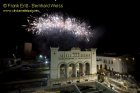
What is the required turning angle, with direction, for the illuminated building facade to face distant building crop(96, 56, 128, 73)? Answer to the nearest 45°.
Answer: approximately 135° to its left

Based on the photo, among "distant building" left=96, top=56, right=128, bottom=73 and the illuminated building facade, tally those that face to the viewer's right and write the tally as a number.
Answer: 0

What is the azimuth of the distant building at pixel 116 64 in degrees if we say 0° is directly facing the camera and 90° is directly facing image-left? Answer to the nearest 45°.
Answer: approximately 45°

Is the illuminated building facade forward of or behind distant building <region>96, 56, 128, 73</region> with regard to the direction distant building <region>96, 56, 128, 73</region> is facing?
forward

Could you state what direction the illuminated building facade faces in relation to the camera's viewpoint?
facing the viewer
